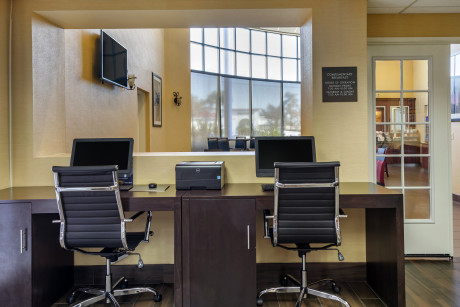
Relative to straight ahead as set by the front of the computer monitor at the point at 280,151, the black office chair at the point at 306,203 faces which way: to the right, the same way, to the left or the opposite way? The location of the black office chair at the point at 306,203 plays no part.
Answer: the opposite way

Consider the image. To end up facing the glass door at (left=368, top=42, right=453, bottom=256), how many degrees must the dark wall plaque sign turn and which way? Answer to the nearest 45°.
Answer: approximately 135° to its left

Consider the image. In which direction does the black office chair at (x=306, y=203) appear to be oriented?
away from the camera

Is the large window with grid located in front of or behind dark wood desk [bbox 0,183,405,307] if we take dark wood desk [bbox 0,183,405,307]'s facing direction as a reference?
behind

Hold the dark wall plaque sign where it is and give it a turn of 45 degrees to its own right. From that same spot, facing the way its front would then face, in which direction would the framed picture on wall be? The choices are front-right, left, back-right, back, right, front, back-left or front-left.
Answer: right

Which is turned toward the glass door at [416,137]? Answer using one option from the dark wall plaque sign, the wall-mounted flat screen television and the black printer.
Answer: the wall-mounted flat screen television

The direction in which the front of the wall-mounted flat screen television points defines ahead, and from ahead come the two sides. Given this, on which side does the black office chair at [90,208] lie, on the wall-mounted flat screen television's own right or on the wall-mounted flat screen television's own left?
on the wall-mounted flat screen television's own right

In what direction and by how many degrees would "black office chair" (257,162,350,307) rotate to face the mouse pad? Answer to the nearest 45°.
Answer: approximately 90° to its left

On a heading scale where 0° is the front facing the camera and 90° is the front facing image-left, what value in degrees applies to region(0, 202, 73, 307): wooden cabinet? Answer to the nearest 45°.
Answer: approximately 0°

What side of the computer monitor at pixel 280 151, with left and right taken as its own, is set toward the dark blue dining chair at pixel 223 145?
back

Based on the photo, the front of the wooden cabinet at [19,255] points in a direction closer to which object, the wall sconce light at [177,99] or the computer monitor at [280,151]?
the computer monitor
